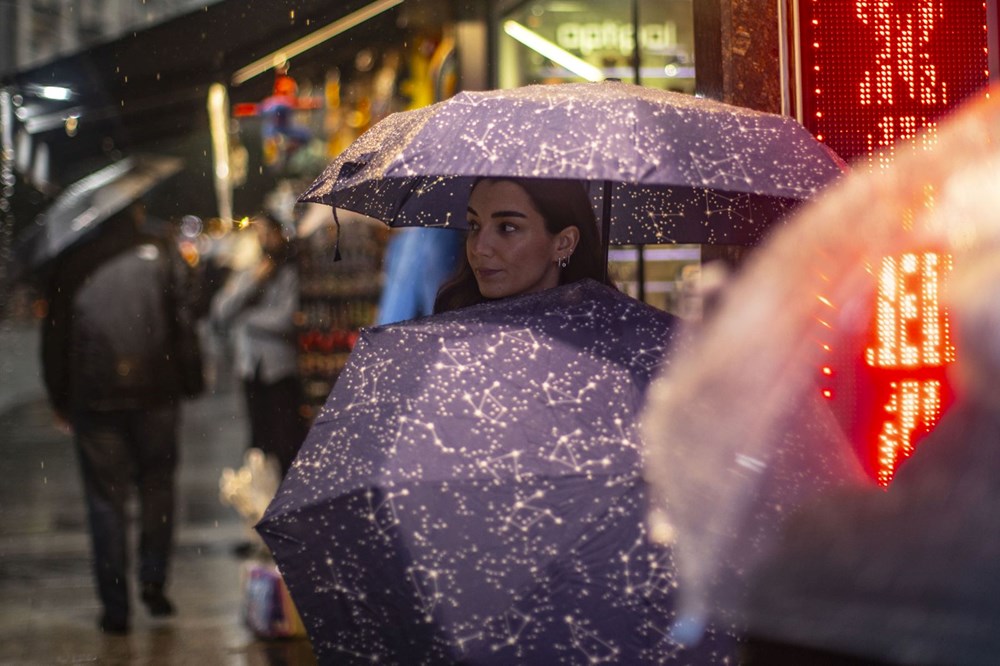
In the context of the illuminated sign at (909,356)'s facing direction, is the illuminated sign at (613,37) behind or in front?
behind

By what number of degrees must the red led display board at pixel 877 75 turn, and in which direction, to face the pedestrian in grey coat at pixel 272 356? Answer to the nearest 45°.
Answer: approximately 135° to its right

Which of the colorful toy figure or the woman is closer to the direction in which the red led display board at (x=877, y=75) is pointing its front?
the woman

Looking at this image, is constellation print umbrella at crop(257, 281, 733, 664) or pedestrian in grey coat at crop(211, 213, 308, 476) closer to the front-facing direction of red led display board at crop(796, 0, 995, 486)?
the constellation print umbrella

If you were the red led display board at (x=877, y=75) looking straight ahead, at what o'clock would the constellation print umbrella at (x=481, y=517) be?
The constellation print umbrella is roughly at 1 o'clock from the red led display board.
